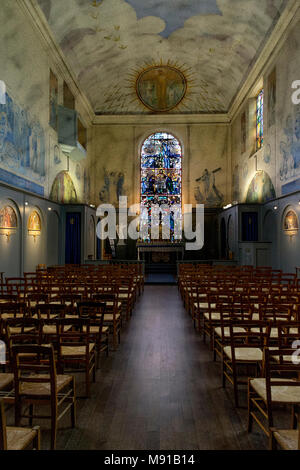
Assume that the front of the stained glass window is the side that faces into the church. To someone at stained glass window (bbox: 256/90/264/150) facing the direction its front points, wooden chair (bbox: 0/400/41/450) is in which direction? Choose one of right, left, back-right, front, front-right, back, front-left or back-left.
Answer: left

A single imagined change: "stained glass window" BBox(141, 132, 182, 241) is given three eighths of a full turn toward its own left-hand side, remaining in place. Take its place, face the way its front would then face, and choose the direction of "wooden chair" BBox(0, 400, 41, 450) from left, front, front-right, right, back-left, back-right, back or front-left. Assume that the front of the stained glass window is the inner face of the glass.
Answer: back-right

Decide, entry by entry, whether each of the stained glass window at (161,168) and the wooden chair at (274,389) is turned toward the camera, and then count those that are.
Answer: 1

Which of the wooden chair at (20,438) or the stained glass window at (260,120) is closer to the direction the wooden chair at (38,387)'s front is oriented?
the stained glass window

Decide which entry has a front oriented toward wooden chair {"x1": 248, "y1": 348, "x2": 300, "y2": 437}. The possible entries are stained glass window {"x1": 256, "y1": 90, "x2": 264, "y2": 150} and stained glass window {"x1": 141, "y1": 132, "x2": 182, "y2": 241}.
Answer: stained glass window {"x1": 141, "y1": 132, "x2": 182, "y2": 241}

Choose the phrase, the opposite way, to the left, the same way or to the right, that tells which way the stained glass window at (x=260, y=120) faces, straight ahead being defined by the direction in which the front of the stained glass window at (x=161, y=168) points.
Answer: to the right

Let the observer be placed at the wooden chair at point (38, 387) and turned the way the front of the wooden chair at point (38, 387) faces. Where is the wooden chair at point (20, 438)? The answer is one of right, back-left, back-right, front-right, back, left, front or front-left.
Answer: back-right

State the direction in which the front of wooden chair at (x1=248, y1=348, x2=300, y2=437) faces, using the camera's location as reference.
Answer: facing away from the viewer and to the left of the viewer

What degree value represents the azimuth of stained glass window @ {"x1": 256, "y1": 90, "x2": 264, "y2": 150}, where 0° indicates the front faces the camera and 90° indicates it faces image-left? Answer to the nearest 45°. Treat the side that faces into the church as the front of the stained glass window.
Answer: approximately 90°

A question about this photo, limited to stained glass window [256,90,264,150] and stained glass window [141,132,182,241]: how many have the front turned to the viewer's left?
1

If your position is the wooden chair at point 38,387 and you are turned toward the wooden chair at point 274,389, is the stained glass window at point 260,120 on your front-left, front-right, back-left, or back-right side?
front-left

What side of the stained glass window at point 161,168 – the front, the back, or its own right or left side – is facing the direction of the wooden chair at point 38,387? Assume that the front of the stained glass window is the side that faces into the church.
front

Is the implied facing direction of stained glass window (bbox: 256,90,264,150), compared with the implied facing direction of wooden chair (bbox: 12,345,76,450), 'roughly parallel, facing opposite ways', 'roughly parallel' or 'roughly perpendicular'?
roughly perpendicular

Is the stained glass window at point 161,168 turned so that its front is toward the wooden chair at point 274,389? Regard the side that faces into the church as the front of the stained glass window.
yes

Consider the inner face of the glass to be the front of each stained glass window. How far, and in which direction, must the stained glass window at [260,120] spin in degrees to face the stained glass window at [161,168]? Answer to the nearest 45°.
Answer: approximately 45° to its right

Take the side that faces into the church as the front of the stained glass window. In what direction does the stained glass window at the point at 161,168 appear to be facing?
toward the camera

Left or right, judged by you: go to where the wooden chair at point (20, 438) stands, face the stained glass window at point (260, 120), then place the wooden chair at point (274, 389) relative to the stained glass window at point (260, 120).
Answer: right

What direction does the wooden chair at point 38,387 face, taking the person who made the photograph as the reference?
facing away from the viewer and to the right of the viewer

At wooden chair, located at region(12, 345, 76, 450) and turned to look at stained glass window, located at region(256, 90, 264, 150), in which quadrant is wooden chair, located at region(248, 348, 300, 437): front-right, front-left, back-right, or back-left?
front-right

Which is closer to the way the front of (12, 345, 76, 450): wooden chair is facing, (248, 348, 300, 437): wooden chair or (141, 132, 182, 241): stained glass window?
the stained glass window
